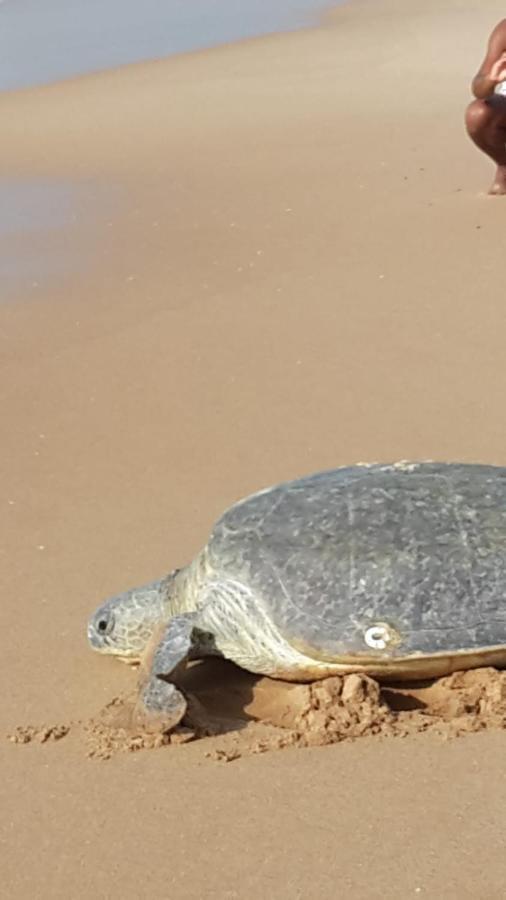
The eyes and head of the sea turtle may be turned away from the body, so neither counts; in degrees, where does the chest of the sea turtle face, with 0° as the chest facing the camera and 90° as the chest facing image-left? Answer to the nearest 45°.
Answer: approximately 90°
